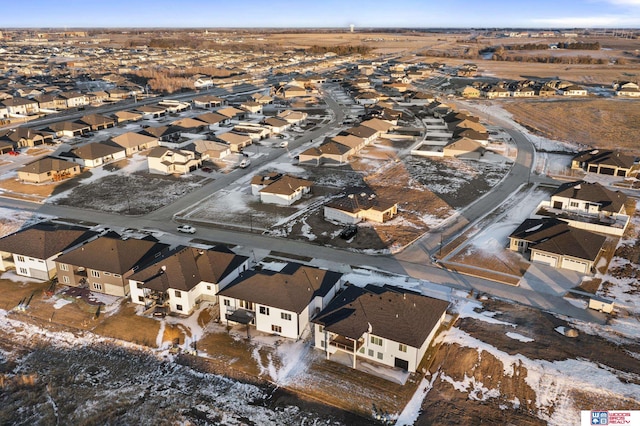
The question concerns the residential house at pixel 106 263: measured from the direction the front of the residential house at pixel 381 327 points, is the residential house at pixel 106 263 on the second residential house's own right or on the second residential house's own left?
on the second residential house's own left

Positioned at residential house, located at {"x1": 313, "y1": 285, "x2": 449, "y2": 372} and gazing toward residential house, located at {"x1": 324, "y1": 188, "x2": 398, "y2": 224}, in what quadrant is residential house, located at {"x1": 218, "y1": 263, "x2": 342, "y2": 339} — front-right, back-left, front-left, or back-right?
front-left

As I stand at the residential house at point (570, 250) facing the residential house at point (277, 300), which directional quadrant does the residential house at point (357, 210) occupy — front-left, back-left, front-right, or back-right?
front-right

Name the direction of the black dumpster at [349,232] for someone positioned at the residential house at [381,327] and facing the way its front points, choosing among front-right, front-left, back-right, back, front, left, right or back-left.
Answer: front-left

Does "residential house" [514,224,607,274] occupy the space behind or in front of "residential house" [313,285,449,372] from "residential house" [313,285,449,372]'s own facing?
in front

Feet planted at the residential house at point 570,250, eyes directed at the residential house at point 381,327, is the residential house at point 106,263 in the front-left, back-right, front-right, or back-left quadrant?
front-right

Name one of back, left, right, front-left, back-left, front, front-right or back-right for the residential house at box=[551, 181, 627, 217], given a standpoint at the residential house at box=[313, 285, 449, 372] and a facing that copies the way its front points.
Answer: front

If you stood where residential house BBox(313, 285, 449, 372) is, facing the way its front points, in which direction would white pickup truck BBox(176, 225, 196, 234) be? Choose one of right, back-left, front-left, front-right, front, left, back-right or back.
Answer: left

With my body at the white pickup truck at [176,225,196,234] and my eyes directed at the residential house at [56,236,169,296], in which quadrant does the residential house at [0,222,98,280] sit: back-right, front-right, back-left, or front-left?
front-right

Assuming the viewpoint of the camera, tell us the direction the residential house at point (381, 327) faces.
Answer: facing away from the viewer and to the right of the viewer

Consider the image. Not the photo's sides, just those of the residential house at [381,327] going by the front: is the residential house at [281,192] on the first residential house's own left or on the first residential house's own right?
on the first residential house's own left
